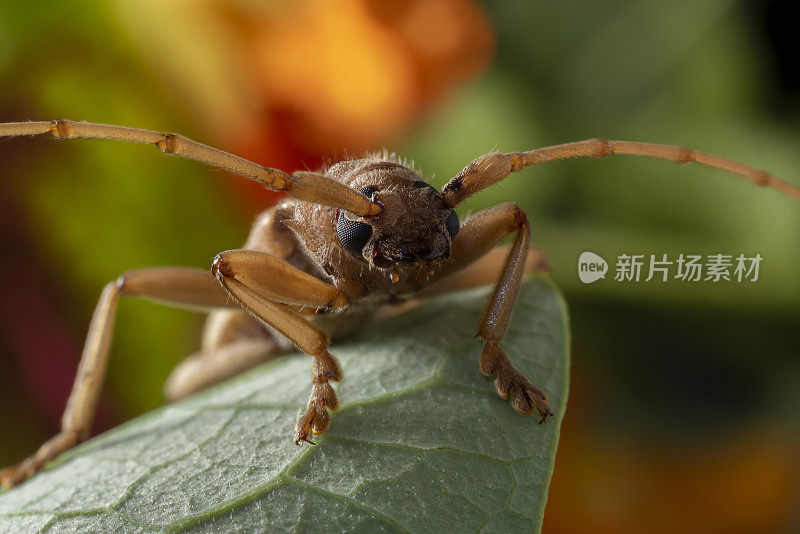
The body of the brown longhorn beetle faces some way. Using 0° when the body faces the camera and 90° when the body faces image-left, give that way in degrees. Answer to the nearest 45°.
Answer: approximately 315°
